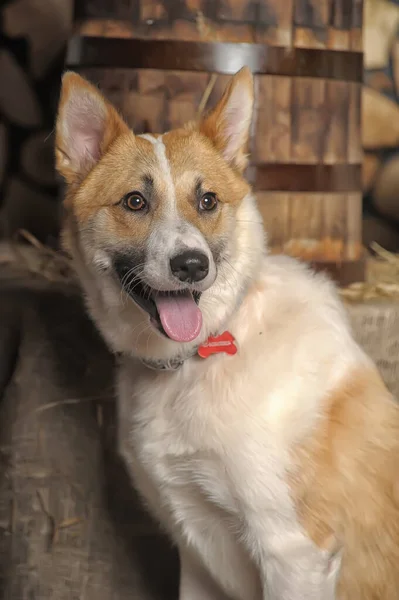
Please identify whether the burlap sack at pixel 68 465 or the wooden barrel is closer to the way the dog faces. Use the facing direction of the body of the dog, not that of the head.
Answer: the burlap sack

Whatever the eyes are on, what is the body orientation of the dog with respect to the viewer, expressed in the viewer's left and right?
facing the viewer and to the left of the viewer

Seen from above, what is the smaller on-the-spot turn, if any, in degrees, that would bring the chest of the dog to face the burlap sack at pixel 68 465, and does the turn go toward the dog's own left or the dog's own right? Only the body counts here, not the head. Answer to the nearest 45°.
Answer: approximately 90° to the dog's own right

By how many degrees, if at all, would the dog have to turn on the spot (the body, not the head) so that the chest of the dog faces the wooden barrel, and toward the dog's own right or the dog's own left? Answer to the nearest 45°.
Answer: approximately 135° to the dog's own right
